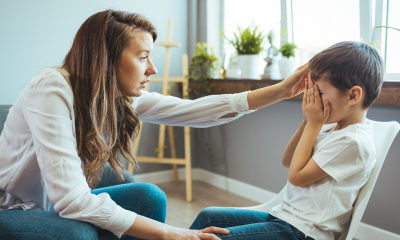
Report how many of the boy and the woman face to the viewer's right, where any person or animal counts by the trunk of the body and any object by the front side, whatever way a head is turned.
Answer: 1

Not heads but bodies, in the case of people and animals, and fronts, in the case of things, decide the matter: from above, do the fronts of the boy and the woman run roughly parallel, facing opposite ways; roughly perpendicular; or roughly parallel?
roughly parallel, facing opposite ways

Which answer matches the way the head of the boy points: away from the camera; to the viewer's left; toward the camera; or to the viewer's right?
to the viewer's left

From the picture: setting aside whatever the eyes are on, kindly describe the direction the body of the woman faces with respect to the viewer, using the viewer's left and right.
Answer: facing to the right of the viewer

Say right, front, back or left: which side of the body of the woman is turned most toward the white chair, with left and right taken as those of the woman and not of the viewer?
front

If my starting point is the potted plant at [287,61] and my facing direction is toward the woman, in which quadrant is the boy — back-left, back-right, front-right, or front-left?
front-left

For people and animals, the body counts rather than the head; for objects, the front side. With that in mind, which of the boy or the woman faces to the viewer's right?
the woman

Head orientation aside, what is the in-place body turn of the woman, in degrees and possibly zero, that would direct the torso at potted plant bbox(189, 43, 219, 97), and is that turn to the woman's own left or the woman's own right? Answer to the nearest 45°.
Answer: approximately 90° to the woman's own left

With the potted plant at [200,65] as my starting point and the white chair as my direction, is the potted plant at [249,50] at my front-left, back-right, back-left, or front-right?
front-left

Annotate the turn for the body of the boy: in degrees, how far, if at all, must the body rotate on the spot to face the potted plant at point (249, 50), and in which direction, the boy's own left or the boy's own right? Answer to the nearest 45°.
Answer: approximately 90° to the boy's own right

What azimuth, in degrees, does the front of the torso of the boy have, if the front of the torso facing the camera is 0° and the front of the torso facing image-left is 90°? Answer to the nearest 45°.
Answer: approximately 90°

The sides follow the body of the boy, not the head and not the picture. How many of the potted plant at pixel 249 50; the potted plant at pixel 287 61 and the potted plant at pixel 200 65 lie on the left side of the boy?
0

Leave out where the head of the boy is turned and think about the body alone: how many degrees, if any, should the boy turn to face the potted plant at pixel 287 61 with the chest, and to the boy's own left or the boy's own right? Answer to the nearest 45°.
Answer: approximately 90° to the boy's own right
